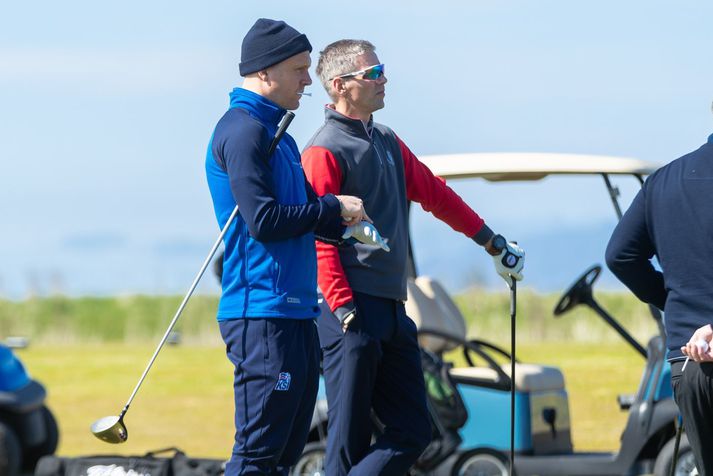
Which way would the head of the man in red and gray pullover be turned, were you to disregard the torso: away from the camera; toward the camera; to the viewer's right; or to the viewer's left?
to the viewer's right

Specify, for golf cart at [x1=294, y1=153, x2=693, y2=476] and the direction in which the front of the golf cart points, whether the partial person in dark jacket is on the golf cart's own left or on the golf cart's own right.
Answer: on the golf cart's own right

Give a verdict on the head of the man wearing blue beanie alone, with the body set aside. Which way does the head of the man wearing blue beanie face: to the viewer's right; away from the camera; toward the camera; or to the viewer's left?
to the viewer's right

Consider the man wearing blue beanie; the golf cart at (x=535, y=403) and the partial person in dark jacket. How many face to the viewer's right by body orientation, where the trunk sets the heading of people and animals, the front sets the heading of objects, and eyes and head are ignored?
2

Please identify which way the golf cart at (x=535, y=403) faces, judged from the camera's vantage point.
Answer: facing to the right of the viewer

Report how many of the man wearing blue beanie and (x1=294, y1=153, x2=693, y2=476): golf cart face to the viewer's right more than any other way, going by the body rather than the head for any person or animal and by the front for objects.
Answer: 2

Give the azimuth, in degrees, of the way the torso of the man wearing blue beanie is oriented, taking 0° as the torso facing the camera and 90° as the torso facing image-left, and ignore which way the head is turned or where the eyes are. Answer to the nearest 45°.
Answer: approximately 270°

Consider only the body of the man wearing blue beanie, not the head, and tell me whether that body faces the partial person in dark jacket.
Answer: yes

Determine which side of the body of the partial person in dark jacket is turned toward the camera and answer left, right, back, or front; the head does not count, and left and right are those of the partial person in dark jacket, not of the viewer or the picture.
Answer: back
